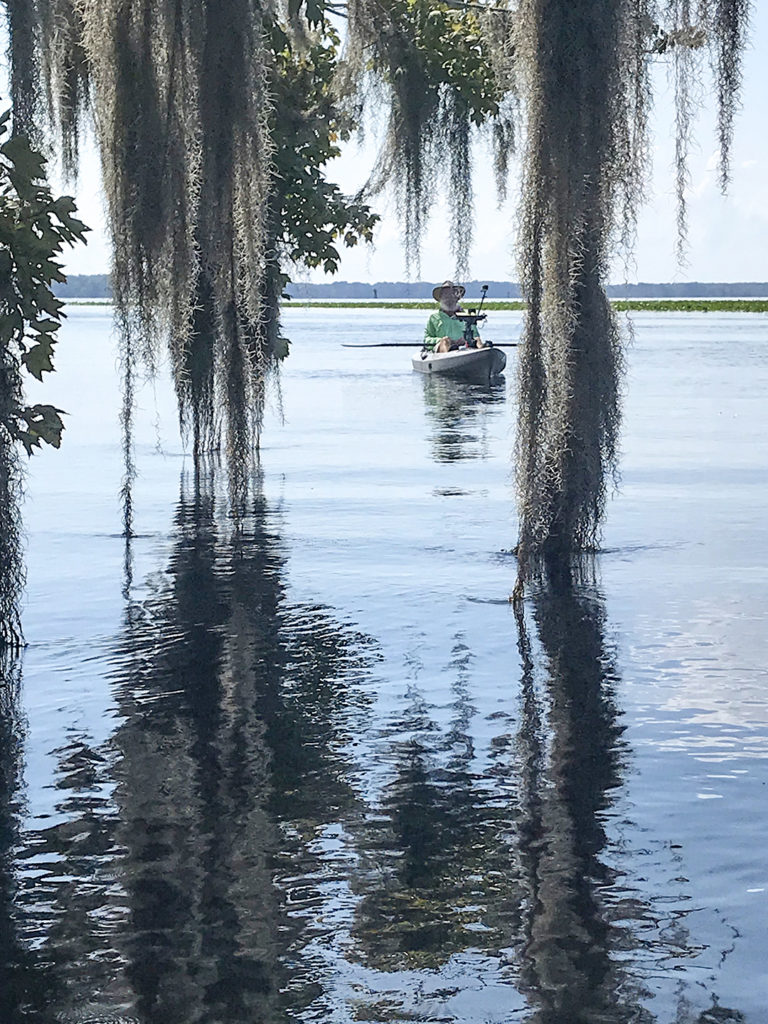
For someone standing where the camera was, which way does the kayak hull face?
facing the viewer and to the right of the viewer
